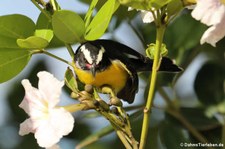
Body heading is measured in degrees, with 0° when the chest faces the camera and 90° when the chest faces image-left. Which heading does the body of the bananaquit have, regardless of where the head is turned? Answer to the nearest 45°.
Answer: approximately 45°
